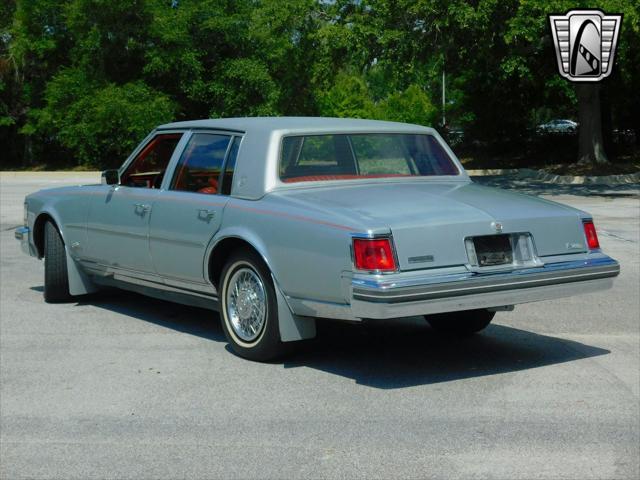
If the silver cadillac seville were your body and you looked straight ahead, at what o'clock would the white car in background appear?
The white car in background is roughly at 2 o'clock from the silver cadillac seville.

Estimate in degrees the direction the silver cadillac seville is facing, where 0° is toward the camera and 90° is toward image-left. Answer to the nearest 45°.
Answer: approximately 135°

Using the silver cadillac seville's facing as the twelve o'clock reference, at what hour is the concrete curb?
The concrete curb is roughly at 2 o'clock from the silver cadillac seville.
